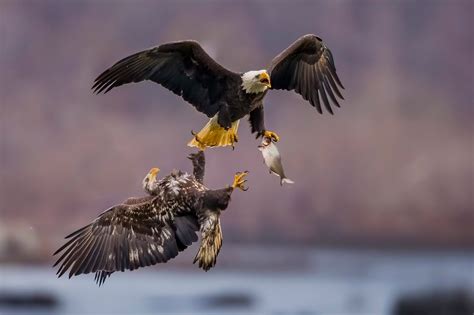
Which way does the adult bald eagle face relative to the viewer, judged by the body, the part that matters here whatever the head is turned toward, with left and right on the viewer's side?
facing the viewer and to the right of the viewer
